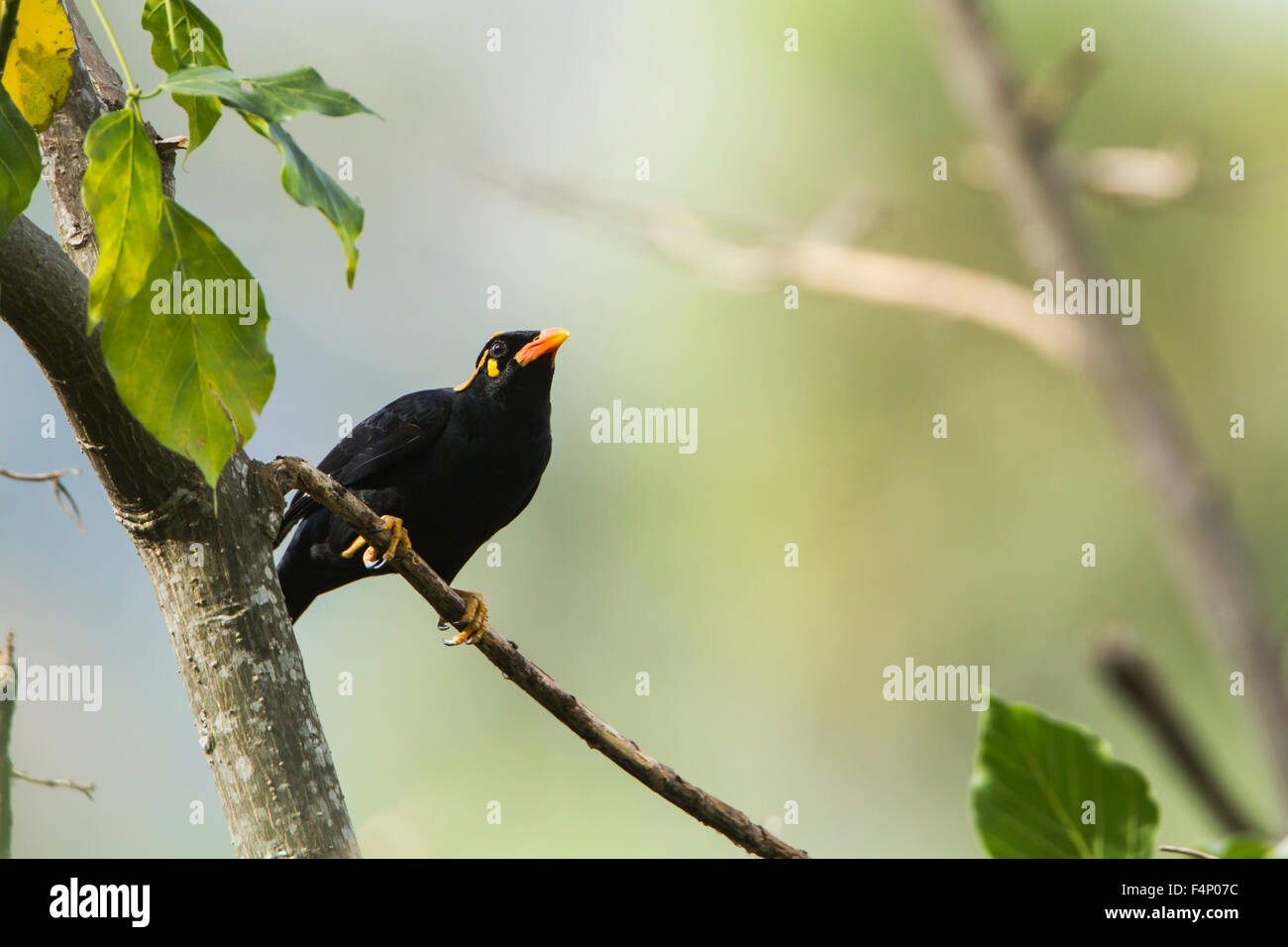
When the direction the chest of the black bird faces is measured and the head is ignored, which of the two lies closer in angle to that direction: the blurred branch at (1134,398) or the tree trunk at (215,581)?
the blurred branch

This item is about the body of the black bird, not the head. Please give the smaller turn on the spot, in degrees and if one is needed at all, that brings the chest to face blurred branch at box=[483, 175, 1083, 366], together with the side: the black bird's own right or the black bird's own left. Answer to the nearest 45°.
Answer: approximately 45° to the black bird's own left

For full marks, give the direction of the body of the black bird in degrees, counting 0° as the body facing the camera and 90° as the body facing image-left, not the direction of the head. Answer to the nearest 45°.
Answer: approximately 315°

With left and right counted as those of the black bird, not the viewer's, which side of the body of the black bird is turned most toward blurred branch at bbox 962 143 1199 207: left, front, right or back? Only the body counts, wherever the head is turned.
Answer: front

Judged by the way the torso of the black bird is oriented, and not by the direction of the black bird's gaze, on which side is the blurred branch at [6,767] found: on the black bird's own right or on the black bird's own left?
on the black bird's own right
